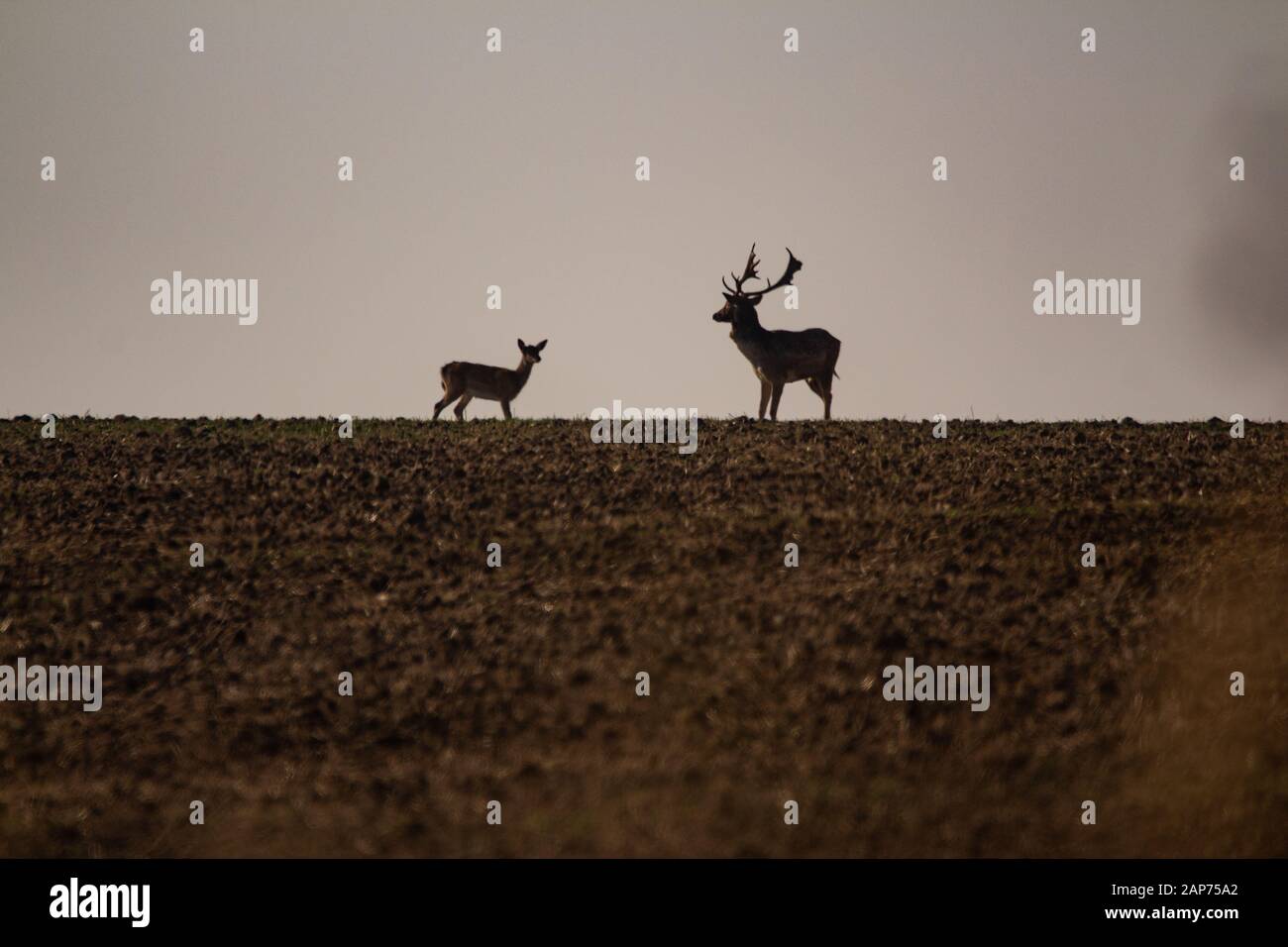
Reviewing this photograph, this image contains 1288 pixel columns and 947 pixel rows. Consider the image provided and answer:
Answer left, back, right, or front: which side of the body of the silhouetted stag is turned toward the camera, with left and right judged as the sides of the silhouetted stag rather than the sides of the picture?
left

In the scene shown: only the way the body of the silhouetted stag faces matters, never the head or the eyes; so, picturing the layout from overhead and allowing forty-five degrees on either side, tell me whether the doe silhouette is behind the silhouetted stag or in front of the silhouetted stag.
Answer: in front

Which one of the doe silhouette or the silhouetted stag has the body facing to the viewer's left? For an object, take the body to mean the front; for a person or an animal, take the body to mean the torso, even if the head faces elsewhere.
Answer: the silhouetted stag

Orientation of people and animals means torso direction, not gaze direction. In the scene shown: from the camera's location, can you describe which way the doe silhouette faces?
facing to the right of the viewer

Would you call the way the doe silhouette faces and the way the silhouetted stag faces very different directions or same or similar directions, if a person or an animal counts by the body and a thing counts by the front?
very different directions

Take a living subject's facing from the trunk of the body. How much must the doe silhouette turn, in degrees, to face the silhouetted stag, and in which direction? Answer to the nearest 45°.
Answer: approximately 45° to its right

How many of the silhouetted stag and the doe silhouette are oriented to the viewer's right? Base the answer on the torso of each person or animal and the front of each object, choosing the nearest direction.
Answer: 1
